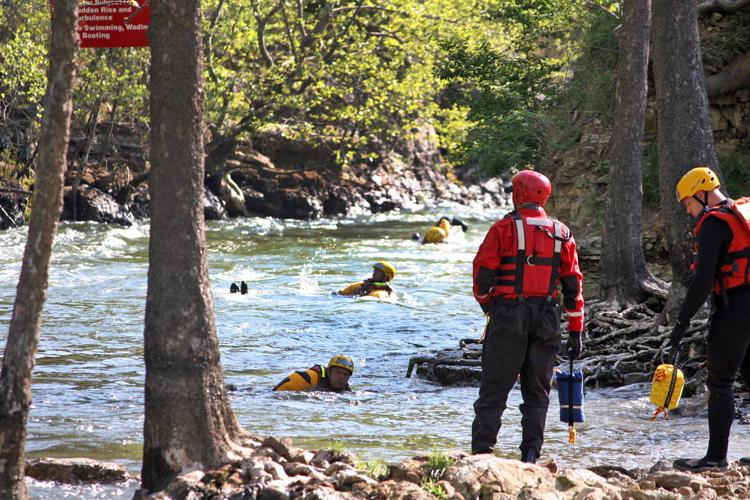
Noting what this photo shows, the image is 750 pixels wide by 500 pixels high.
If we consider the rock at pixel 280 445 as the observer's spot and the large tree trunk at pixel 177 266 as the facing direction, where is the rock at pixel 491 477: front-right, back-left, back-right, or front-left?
back-left

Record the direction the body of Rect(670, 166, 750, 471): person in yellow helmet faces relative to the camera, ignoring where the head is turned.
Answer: to the viewer's left

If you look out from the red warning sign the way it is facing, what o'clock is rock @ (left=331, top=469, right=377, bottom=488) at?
The rock is roughly at 11 o'clock from the red warning sign.

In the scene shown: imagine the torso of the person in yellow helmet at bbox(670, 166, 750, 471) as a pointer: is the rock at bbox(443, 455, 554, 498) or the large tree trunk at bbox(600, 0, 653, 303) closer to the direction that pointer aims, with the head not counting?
the rock

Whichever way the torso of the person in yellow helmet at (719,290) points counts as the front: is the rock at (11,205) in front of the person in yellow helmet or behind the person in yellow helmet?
in front

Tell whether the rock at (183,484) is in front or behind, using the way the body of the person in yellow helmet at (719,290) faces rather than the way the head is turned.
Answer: in front

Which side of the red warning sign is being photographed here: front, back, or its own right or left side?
front

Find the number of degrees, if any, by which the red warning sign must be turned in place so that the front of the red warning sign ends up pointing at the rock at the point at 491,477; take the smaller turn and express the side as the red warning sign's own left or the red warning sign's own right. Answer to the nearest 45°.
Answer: approximately 45° to the red warning sign's own left

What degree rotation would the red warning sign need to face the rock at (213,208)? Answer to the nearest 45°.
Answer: approximately 180°

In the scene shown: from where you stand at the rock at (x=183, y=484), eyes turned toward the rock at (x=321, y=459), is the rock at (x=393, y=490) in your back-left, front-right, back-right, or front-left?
front-right

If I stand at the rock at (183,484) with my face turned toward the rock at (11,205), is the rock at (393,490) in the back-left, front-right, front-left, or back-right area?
back-right

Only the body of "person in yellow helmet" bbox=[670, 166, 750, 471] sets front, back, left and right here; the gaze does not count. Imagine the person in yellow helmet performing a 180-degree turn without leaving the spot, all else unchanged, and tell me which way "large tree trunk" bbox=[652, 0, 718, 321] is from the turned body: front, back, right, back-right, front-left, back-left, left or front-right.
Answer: left

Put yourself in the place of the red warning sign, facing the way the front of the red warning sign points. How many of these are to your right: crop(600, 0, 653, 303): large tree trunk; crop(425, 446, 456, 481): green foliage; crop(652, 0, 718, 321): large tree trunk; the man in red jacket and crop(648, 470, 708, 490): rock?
0

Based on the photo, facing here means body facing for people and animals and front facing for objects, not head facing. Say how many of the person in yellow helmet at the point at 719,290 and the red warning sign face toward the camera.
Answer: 1

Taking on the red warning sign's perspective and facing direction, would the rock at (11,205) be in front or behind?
behind

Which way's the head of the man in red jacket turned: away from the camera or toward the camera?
away from the camera

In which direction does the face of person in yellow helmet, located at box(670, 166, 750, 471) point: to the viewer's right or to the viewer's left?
to the viewer's left

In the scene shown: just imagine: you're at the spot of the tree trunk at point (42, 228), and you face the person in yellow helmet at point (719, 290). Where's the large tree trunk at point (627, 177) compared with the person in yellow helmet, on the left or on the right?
left

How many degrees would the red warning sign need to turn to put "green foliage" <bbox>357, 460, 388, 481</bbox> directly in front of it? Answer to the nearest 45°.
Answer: approximately 45° to its left

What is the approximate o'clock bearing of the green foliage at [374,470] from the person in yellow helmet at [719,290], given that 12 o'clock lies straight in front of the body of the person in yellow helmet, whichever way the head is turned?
The green foliage is roughly at 11 o'clock from the person in yellow helmet.
